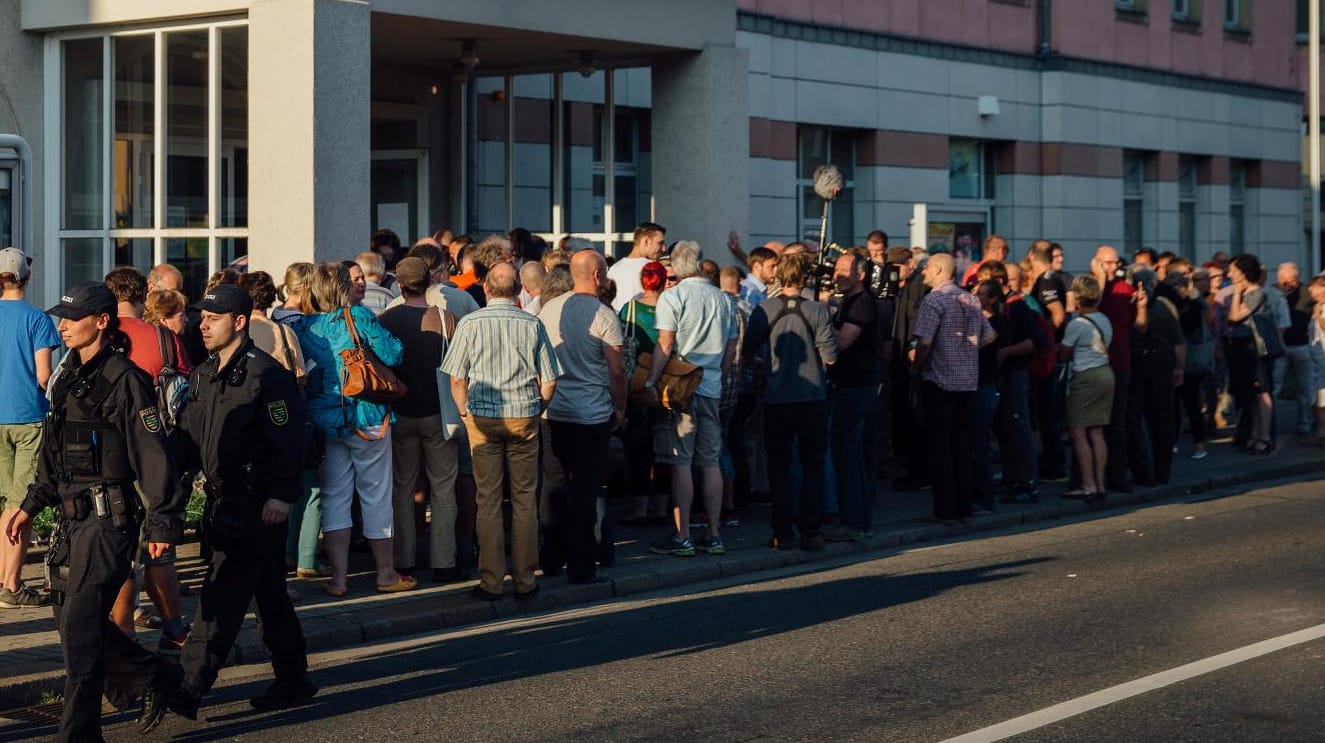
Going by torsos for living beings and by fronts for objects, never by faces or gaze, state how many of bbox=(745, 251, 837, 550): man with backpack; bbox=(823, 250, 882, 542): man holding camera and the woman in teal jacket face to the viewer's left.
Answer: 1

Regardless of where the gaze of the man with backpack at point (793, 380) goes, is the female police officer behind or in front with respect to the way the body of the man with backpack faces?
behind

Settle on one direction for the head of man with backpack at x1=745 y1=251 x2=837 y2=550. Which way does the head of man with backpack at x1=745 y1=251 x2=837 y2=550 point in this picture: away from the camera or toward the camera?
away from the camera

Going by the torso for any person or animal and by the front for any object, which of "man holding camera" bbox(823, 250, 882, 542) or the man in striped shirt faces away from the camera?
the man in striped shirt

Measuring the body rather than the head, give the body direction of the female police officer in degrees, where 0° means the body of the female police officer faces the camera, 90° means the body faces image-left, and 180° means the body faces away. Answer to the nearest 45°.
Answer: approximately 45°

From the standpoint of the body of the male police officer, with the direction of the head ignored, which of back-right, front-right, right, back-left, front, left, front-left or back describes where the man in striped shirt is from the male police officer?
back

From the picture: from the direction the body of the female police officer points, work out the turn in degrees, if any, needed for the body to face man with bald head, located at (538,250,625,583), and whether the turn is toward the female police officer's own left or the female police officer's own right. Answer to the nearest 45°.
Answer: approximately 180°

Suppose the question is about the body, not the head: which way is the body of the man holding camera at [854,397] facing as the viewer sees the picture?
to the viewer's left

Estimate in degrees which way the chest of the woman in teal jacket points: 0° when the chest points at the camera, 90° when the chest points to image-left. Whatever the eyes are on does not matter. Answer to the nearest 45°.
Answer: approximately 225°

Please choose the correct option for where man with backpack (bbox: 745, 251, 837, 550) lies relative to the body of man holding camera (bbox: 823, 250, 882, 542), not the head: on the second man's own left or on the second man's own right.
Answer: on the second man's own left

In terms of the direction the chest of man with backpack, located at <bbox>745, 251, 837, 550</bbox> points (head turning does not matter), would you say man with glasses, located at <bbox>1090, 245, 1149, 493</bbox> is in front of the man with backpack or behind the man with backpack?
in front

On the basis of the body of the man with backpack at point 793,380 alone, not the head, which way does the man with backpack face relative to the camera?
away from the camera

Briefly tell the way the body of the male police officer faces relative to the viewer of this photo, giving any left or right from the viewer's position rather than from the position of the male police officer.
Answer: facing the viewer and to the left of the viewer

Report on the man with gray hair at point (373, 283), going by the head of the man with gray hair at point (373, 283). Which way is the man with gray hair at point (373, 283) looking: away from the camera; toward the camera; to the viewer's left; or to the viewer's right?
away from the camera

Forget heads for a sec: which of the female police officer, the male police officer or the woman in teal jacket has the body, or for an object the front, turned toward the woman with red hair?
the woman in teal jacket

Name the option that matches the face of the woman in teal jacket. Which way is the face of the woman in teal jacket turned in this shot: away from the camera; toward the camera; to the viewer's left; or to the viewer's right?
away from the camera

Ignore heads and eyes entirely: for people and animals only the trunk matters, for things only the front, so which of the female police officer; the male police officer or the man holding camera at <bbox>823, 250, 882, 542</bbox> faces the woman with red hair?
the man holding camera

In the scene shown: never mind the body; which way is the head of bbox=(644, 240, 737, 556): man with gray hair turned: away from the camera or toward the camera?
away from the camera

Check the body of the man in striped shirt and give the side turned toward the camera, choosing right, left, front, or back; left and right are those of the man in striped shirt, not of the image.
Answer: back
